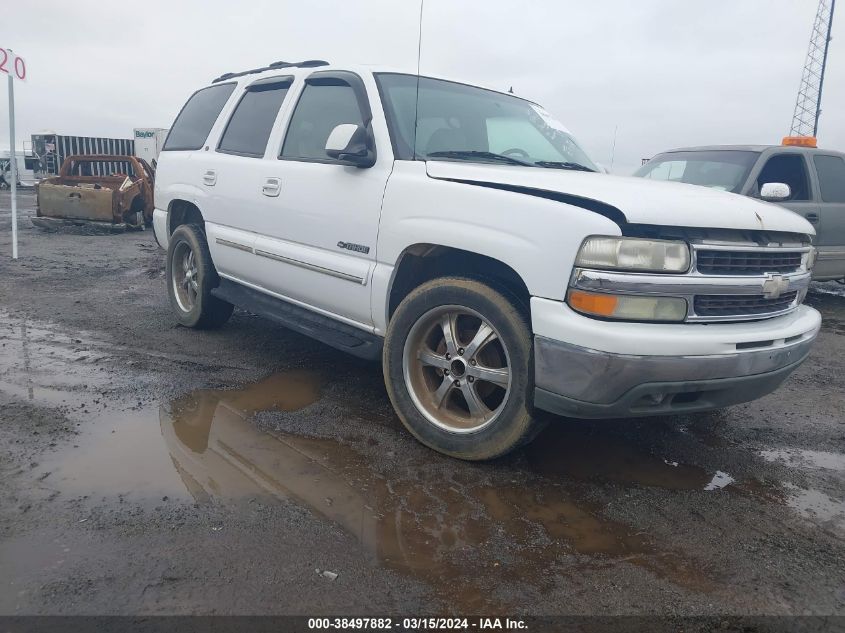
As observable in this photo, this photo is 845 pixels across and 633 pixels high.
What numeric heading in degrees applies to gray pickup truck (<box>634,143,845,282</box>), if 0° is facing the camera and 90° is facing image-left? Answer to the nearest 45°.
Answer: approximately 45°

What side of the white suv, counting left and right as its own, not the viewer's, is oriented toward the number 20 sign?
back

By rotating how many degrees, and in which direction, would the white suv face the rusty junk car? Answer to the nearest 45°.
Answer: approximately 180°

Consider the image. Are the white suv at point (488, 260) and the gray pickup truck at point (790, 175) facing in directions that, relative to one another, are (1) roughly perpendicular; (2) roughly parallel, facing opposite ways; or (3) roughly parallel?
roughly perpendicular

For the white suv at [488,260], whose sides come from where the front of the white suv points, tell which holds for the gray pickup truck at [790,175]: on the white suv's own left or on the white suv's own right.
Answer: on the white suv's own left
